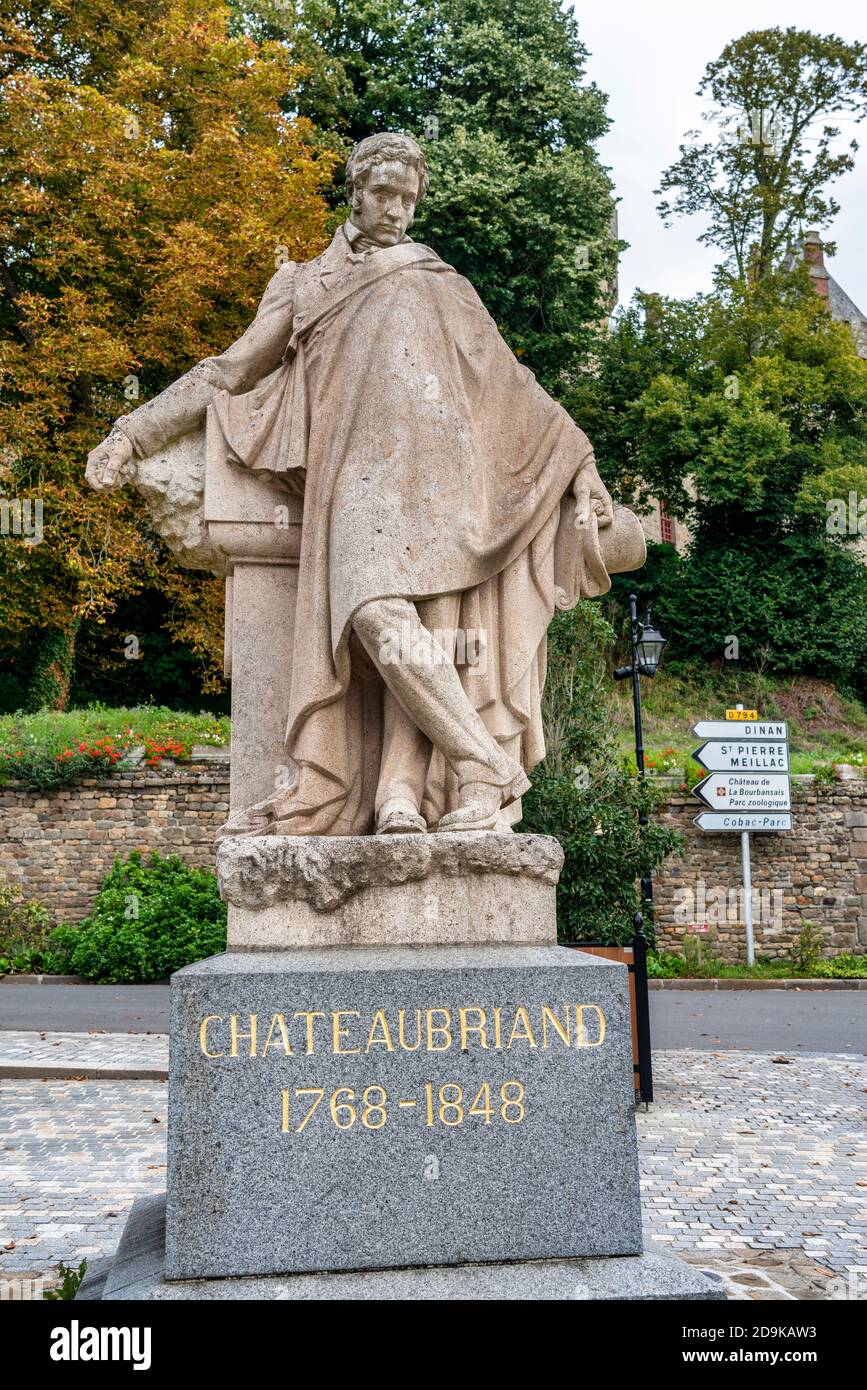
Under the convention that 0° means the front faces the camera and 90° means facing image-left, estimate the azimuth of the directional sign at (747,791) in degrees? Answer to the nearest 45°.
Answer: approximately 0°

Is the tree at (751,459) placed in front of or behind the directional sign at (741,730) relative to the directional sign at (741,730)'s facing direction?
behind

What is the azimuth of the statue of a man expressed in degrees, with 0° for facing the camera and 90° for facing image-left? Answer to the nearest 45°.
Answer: approximately 0°
